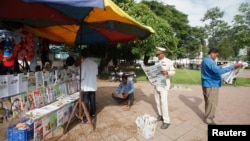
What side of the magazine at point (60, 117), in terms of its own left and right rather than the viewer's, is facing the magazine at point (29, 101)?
right

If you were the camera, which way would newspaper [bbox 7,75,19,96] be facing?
facing the viewer and to the right of the viewer

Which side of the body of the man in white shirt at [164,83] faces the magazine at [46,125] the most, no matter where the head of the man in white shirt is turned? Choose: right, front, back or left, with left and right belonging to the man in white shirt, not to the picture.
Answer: front

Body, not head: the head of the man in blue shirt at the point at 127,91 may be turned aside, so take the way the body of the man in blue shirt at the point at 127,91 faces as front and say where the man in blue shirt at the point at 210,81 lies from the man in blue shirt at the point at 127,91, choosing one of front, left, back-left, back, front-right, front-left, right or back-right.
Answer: left

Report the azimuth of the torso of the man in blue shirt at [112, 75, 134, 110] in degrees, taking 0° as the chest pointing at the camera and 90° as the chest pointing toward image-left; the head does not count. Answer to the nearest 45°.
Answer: approximately 45°

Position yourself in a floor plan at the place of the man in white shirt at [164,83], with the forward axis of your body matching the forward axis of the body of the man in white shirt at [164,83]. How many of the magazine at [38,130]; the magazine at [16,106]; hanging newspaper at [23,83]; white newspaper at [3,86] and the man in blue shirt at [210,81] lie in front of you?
4

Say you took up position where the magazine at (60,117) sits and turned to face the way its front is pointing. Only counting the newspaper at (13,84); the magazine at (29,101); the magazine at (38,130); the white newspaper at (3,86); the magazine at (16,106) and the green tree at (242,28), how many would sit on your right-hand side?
5
